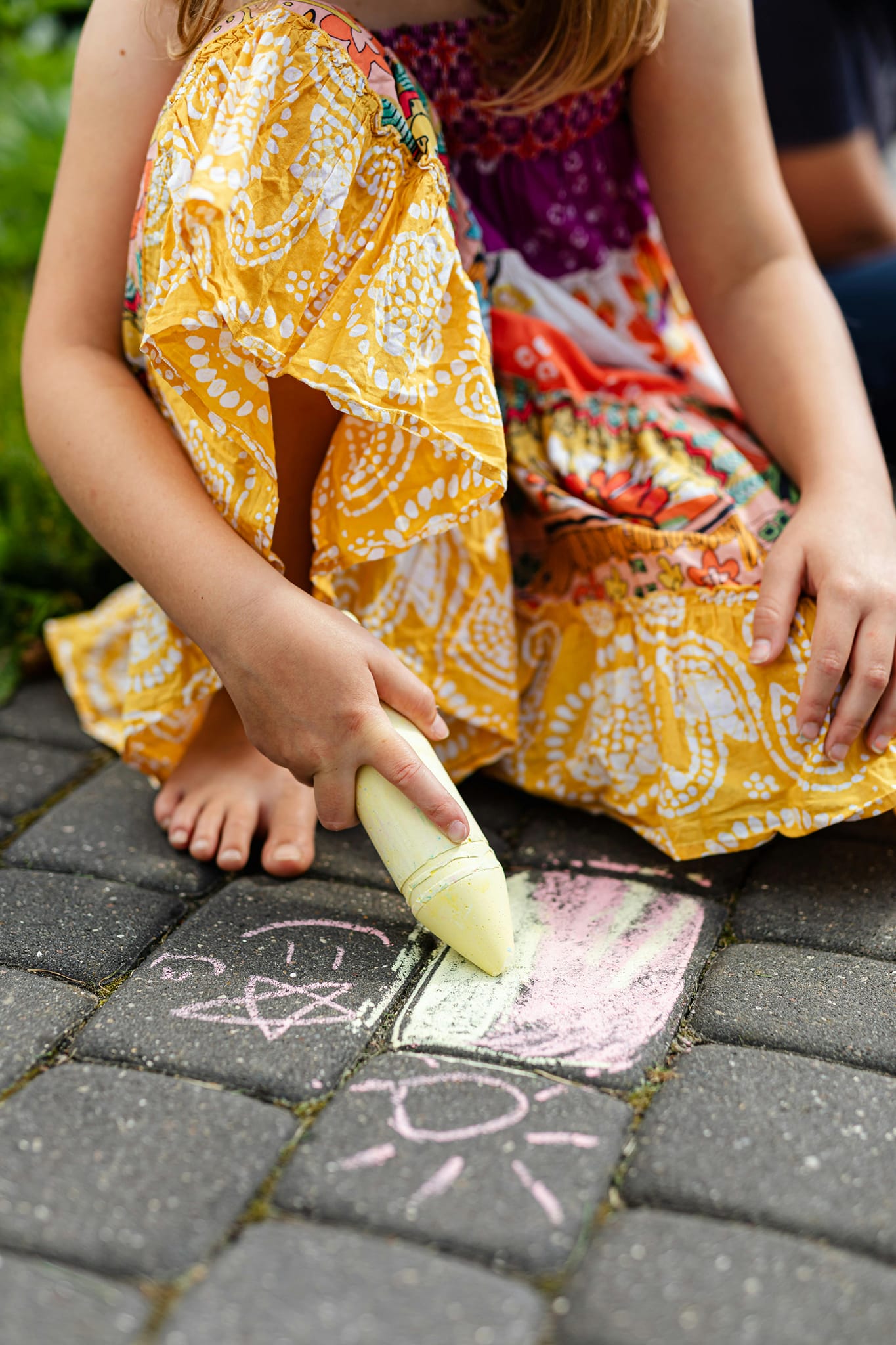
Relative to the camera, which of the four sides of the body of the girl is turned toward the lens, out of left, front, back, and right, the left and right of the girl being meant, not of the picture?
front

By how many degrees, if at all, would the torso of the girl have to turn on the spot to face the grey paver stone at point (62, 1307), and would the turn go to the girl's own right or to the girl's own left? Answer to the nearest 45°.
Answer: approximately 45° to the girl's own right

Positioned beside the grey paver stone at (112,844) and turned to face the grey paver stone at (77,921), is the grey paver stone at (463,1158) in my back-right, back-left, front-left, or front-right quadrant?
front-left

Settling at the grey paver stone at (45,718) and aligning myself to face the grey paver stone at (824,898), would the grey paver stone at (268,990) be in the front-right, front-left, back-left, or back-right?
front-right

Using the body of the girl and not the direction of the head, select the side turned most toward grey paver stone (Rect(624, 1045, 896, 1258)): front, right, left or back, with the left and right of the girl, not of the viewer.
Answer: front

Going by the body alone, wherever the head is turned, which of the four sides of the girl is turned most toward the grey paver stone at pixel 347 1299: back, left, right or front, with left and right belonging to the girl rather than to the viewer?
front

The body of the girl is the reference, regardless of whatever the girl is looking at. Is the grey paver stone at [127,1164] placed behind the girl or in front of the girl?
in front

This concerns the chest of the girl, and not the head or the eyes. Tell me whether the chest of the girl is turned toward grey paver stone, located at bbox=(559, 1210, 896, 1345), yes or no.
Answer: yes
